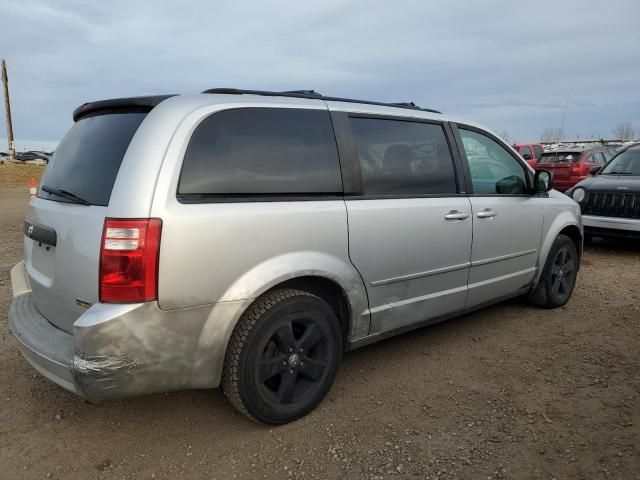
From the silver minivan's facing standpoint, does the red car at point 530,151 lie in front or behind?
in front

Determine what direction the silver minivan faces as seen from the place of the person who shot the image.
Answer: facing away from the viewer and to the right of the viewer

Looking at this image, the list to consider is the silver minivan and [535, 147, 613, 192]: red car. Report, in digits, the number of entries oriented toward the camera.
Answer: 0

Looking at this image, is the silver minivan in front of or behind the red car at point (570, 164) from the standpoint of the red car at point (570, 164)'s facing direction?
behind

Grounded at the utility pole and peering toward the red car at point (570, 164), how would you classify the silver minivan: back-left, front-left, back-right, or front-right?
front-right

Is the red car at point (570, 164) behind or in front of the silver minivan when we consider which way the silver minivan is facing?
in front

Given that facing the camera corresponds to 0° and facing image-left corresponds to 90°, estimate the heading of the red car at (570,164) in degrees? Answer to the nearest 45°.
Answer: approximately 225°

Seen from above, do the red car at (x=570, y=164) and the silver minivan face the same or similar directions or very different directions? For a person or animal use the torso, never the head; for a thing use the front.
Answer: same or similar directions

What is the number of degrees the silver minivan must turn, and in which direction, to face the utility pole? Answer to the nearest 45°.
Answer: approximately 90° to its left
